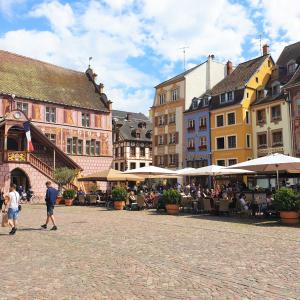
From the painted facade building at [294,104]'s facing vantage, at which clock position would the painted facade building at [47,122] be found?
the painted facade building at [47,122] is roughly at 1 o'clock from the painted facade building at [294,104].

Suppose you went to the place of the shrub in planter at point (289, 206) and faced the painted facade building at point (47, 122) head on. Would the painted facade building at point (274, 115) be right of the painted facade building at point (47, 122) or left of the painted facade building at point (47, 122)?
right

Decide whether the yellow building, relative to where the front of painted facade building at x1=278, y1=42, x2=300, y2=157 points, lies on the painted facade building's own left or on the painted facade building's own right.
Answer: on the painted facade building's own right

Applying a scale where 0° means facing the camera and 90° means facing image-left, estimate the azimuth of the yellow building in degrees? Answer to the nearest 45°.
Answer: approximately 45°

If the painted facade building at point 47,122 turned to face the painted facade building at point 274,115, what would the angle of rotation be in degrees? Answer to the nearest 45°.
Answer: approximately 45° to its left

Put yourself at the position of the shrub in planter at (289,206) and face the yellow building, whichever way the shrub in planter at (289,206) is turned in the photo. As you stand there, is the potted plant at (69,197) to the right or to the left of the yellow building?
left

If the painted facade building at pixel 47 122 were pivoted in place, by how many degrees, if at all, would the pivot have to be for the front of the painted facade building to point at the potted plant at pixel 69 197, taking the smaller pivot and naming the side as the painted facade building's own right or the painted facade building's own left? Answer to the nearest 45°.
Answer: approximately 45° to the painted facade building's own right
